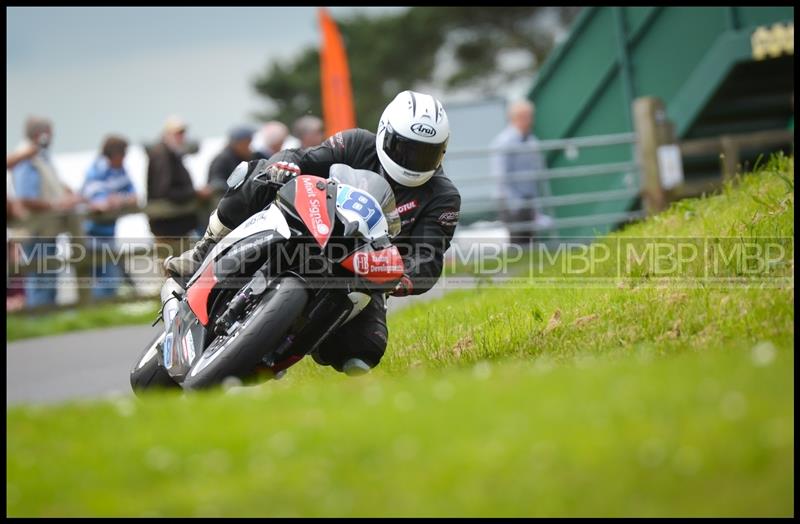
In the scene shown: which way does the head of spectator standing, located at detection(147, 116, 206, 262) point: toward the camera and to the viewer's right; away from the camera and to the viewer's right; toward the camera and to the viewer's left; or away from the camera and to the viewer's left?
toward the camera and to the viewer's right

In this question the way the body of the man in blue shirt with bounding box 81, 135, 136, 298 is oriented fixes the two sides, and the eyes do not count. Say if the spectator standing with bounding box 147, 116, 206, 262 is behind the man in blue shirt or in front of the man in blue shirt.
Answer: in front

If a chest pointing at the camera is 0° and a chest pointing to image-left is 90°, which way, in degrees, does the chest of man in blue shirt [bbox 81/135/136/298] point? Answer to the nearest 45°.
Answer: approximately 315°

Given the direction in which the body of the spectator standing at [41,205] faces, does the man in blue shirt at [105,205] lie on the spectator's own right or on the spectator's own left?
on the spectator's own left

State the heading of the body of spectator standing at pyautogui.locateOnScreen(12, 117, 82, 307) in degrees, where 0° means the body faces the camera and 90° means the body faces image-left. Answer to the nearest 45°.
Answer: approximately 315°

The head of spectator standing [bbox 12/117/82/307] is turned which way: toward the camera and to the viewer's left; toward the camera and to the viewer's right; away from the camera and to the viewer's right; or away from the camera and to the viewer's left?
toward the camera and to the viewer's right

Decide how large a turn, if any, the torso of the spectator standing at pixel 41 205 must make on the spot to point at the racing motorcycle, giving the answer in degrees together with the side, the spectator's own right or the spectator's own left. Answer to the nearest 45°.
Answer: approximately 45° to the spectator's own right

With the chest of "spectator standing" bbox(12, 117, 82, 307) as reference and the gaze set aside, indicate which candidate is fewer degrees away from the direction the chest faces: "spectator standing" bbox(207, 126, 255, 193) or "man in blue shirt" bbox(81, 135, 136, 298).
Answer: the spectator standing

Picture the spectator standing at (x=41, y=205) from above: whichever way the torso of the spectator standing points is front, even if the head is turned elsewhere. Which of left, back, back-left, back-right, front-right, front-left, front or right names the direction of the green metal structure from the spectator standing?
front-left

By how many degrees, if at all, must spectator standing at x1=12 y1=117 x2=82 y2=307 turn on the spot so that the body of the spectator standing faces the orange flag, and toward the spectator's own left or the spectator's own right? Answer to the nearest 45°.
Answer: approximately 90° to the spectator's own left

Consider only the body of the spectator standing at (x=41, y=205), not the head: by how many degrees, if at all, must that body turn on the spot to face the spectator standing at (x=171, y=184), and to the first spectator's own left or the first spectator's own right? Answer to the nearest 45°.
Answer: approximately 45° to the first spectator's own left
